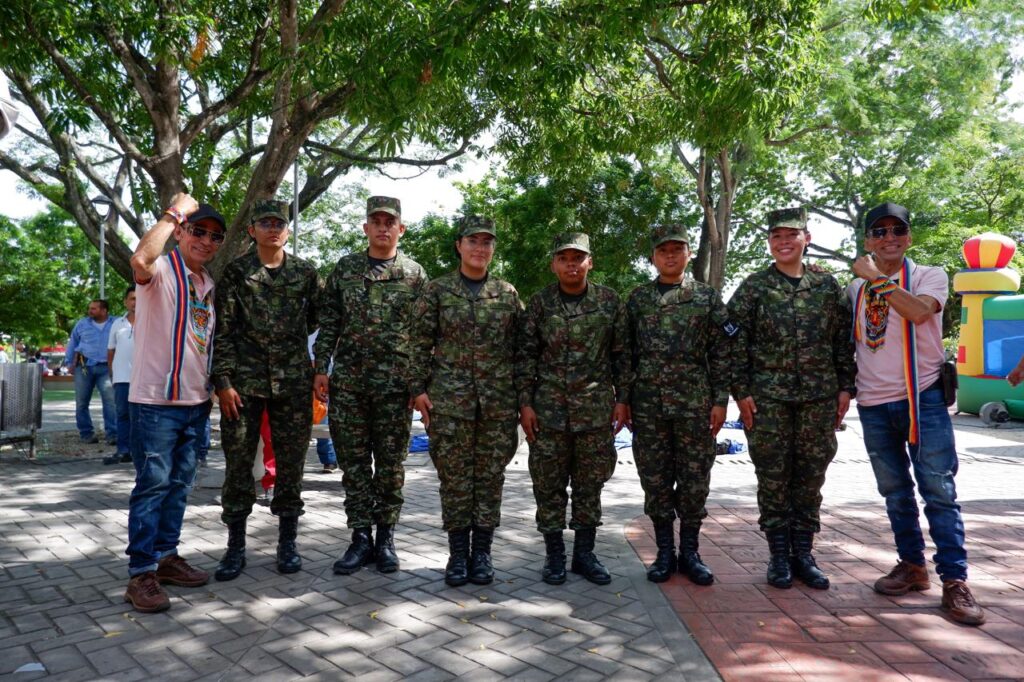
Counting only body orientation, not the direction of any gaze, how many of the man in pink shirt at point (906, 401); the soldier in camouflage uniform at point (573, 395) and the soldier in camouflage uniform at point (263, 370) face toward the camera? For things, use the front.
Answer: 3

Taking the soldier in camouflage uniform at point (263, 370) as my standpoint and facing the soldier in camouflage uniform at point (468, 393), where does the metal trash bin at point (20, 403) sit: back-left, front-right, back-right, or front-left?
back-left

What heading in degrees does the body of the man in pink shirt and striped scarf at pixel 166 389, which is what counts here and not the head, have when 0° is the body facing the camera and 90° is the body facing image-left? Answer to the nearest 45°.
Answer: approximately 315°

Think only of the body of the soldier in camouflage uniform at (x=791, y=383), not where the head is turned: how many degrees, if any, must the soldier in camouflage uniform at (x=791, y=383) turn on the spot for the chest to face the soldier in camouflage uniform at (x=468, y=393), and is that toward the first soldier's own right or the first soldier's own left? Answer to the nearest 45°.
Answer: approximately 90° to the first soldier's own right

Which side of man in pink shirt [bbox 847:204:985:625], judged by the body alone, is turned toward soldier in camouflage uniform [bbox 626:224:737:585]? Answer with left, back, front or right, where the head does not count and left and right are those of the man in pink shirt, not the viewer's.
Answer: right

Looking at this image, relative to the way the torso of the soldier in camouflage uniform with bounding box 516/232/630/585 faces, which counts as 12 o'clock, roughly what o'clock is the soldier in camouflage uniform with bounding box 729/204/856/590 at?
the soldier in camouflage uniform with bounding box 729/204/856/590 is roughly at 9 o'clock from the soldier in camouflage uniform with bounding box 516/232/630/585.

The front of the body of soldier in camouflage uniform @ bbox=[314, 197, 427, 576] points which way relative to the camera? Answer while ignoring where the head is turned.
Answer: toward the camera

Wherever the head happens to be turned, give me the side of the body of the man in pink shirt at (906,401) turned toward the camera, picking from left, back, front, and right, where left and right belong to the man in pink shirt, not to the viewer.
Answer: front

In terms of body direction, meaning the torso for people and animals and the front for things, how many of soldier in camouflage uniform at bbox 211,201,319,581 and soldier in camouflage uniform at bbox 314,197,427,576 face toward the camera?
2

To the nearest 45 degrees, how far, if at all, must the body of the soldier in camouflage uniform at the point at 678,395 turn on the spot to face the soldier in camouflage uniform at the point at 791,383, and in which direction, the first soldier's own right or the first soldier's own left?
approximately 90° to the first soldier's own left

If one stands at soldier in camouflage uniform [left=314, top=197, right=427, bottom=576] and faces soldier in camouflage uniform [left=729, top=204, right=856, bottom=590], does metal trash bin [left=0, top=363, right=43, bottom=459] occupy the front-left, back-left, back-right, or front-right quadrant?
back-left

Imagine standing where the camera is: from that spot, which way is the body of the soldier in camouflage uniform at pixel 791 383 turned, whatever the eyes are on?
toward the camera

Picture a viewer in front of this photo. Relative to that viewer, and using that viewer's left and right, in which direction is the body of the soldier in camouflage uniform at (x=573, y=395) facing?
facing the viewer

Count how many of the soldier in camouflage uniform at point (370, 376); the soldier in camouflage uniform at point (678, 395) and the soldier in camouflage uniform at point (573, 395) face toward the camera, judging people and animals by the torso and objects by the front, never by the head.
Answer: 3
